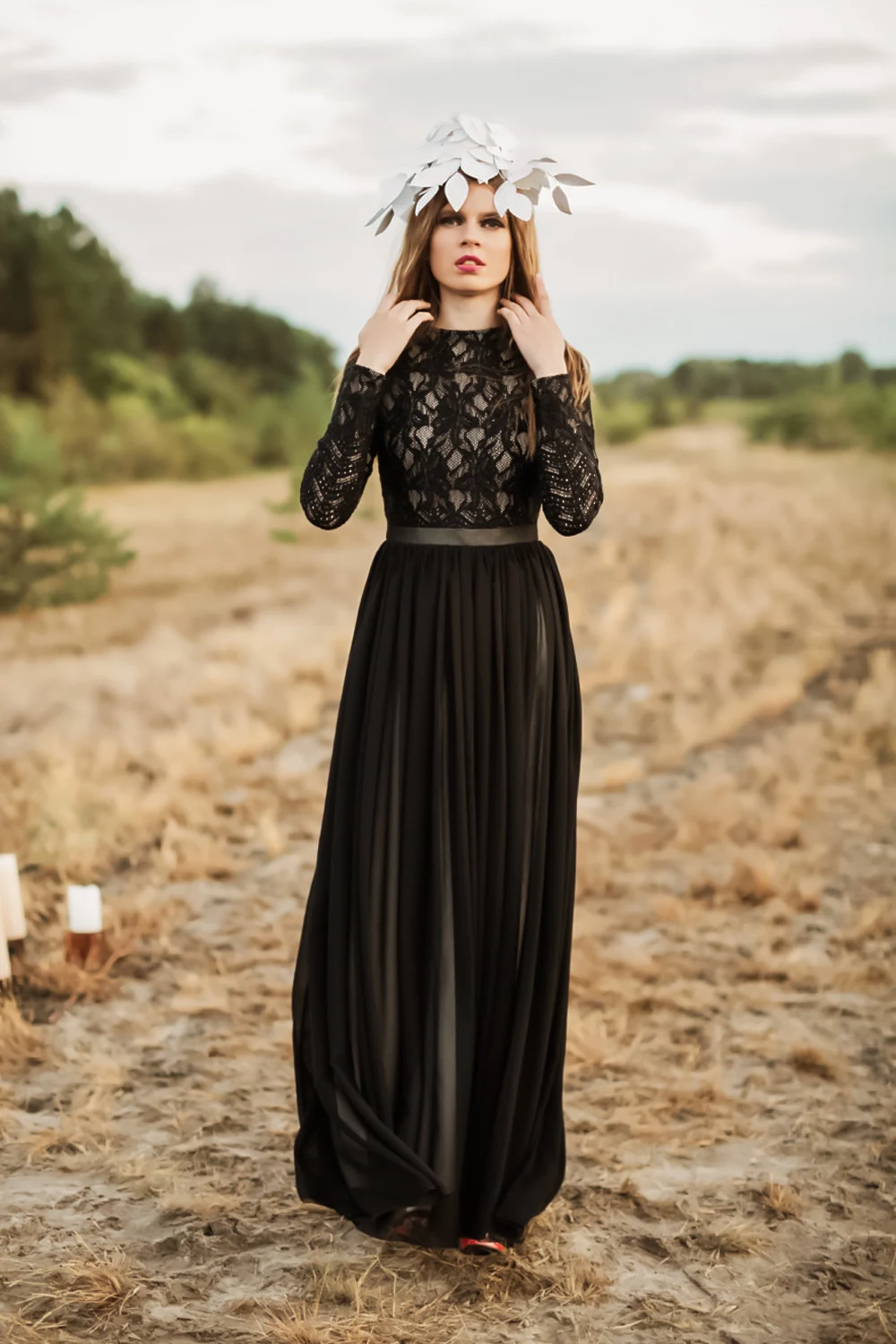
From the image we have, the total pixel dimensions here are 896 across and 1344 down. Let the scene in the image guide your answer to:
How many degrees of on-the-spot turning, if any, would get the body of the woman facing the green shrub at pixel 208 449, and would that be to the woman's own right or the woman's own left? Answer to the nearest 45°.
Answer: approximately 180°

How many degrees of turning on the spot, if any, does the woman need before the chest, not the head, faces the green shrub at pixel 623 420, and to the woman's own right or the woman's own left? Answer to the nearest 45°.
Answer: approximately 180°

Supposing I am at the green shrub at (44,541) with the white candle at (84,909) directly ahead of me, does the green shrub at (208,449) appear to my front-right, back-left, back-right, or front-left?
back-left

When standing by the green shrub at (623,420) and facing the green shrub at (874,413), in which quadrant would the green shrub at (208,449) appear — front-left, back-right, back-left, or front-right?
back-right

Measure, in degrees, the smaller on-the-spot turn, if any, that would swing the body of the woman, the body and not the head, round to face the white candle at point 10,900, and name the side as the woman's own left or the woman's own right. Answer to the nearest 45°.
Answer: approximately 135° to the woman's own right

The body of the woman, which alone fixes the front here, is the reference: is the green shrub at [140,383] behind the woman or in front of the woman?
behind

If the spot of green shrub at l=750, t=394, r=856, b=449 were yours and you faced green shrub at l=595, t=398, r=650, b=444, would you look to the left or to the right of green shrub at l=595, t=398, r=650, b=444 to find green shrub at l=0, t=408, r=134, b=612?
left

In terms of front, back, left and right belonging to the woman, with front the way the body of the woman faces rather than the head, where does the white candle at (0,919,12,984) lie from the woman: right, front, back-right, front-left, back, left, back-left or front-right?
back-right

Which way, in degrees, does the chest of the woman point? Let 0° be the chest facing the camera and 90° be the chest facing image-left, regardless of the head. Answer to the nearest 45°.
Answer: approximately 0°

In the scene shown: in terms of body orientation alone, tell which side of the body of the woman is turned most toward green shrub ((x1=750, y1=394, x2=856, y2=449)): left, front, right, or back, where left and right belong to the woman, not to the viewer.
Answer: back

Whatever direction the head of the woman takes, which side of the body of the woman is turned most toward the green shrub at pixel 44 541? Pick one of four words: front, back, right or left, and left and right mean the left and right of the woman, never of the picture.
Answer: back
